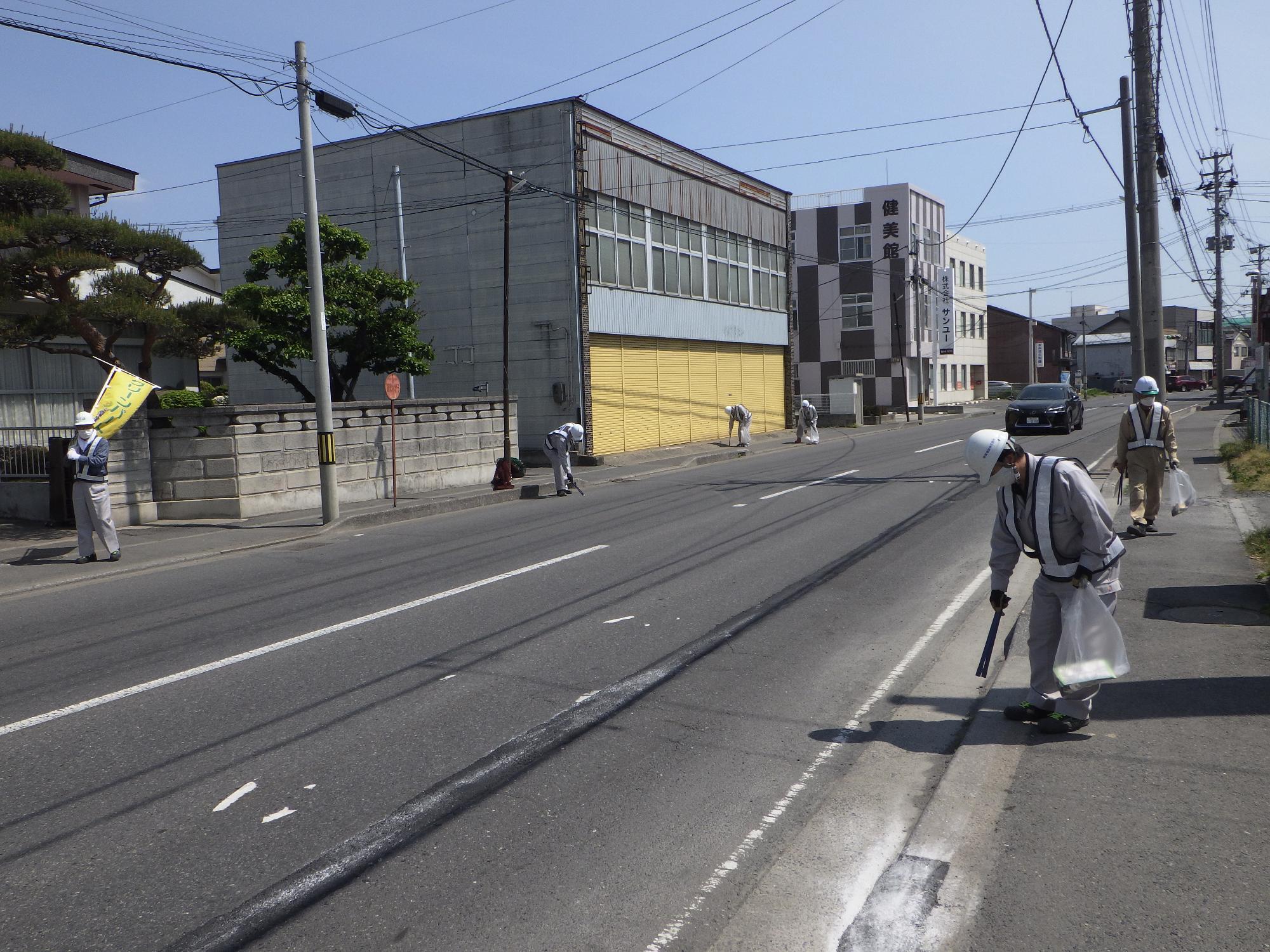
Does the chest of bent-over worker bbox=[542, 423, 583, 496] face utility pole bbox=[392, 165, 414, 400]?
no

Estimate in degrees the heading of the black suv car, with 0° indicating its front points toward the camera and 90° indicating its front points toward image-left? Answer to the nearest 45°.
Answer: approximately 45°

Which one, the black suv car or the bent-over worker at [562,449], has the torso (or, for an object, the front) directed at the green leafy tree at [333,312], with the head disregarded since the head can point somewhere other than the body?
the black suv car

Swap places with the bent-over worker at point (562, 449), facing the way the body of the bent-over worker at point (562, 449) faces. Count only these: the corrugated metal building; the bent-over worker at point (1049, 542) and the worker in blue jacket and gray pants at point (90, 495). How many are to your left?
1

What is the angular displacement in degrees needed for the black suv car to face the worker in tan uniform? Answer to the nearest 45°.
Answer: approximately 45° to its left

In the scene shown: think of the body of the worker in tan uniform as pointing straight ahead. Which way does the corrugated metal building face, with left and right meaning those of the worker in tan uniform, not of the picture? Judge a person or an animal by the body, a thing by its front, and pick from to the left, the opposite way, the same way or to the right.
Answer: to the left

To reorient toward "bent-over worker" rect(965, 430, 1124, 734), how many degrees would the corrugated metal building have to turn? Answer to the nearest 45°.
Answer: approximately 45° to its right

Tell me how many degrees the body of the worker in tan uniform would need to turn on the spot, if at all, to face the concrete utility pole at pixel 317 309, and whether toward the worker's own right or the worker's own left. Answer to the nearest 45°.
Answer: approximately 90° to the worker's own right

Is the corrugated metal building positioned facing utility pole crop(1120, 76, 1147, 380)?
yes

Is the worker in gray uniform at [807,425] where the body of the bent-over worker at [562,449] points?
no

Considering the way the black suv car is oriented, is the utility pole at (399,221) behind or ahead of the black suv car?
ahead

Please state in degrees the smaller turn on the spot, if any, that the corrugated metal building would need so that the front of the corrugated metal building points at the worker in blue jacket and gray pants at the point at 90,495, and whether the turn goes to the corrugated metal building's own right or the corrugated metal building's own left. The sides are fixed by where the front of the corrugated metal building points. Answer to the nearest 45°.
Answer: approximately 45° to the corrugated metal building's own right

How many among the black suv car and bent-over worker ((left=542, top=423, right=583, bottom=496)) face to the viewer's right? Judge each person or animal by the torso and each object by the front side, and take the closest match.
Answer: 1

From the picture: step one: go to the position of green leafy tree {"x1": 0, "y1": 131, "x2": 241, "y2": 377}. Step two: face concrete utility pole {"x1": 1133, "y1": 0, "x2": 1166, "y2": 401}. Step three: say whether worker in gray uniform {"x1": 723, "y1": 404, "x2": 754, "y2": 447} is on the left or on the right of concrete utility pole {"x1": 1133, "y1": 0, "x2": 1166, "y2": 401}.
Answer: left

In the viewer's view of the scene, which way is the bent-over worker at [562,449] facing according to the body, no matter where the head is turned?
to the viewer's right

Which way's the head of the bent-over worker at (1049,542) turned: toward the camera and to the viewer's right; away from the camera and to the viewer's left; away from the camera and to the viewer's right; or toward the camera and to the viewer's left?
toward the camera and to the viewer's left

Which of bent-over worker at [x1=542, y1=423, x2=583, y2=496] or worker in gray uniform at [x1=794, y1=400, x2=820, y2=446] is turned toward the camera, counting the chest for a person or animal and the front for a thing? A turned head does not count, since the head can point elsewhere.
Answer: the worker in gray uniform

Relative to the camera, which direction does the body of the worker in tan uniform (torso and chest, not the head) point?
toward the camera

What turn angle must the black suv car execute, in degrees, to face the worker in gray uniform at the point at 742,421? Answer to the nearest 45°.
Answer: approximately 45° to its right

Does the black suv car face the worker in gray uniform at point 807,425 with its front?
no

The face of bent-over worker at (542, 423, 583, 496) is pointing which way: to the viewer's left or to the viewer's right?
to the viewer's right
